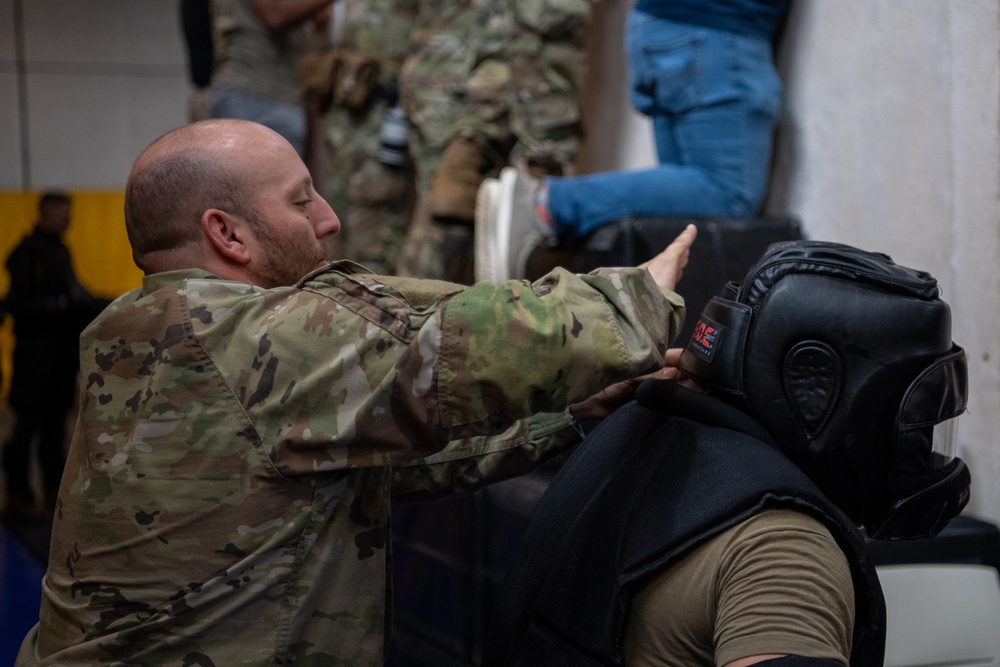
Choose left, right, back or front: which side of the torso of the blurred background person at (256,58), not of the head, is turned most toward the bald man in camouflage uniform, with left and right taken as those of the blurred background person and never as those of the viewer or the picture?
right

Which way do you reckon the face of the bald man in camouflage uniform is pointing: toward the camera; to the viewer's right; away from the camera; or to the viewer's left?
to the viewer's right

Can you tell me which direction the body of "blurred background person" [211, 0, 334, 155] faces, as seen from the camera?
to the viewer's right
